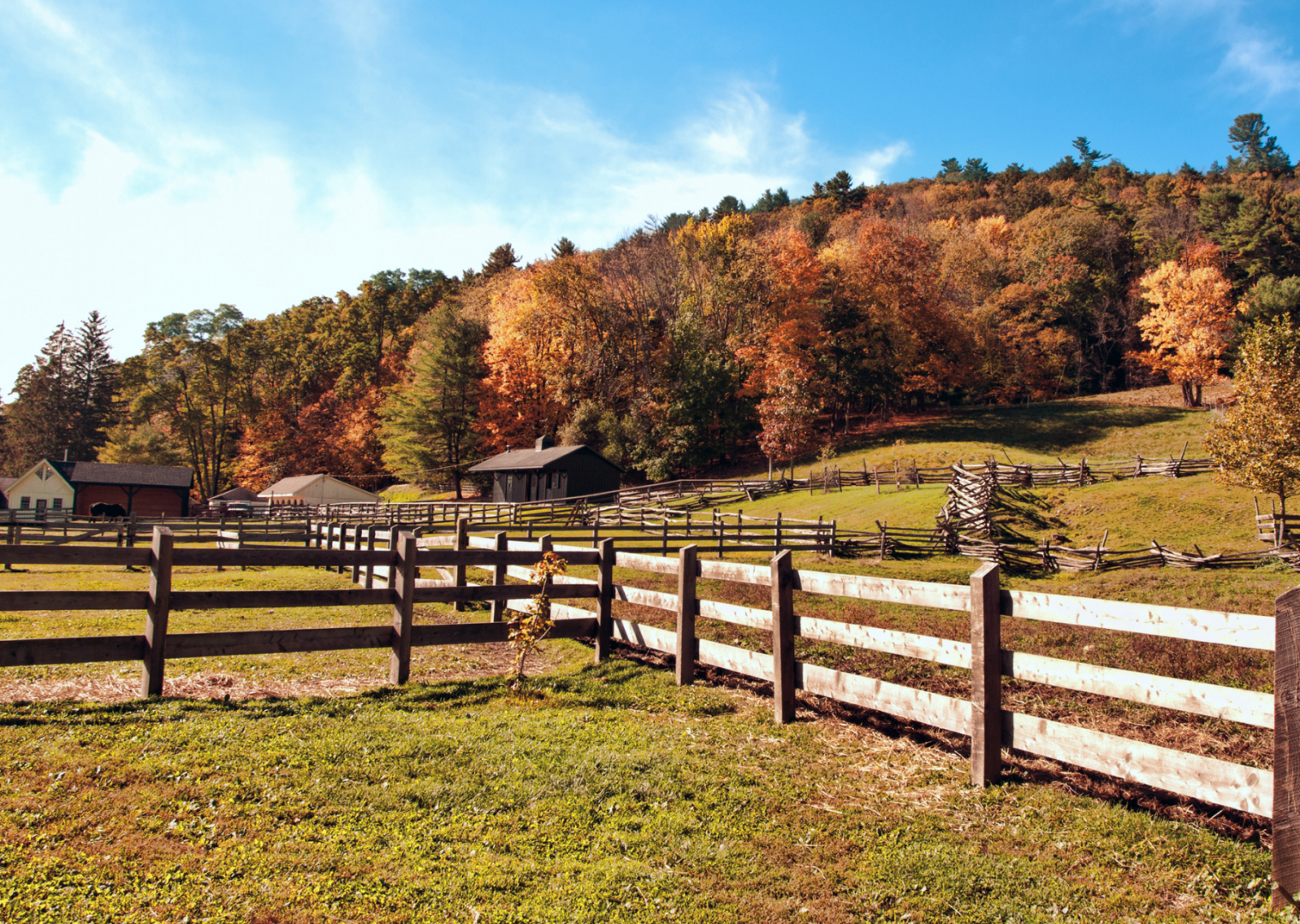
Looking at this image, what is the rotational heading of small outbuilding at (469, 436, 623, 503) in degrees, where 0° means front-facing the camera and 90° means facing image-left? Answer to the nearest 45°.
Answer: approximately 45°

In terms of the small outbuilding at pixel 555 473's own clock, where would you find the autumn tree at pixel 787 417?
The autumn tree is roughly at 8 o'clock from the small outbuilding.

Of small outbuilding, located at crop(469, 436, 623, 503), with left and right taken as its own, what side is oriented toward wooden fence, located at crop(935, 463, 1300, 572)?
left

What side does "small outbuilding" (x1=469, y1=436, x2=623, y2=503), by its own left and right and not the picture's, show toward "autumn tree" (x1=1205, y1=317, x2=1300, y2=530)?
left

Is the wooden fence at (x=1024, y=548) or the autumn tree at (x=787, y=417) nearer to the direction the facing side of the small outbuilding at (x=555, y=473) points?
the wooden fence

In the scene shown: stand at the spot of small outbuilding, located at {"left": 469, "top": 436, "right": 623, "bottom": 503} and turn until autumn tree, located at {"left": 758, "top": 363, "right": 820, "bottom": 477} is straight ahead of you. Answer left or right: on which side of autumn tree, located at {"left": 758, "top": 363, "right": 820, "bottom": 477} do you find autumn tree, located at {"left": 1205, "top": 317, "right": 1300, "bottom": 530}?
right
